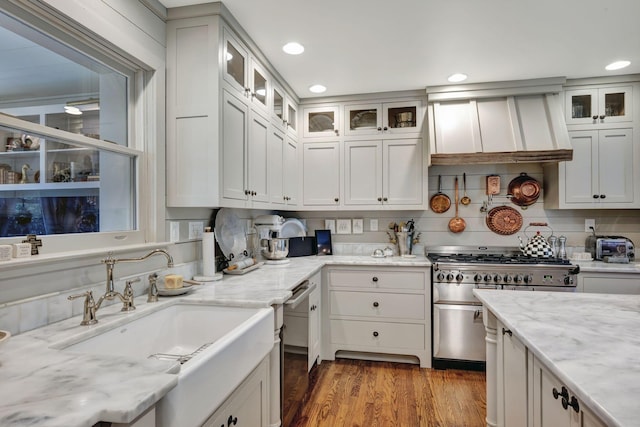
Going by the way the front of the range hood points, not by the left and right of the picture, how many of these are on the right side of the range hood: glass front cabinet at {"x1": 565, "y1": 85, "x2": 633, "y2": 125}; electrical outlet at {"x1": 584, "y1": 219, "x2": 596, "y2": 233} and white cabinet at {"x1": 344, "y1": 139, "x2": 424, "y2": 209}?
1

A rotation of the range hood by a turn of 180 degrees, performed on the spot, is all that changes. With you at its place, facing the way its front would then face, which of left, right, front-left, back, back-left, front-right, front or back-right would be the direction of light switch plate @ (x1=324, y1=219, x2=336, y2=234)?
left

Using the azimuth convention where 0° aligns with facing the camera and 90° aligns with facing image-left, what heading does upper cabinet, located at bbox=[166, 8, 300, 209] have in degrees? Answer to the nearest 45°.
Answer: approximately 270°

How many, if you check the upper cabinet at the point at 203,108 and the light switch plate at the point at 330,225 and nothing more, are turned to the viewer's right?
1

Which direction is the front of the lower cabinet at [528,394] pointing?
to the viewer's left

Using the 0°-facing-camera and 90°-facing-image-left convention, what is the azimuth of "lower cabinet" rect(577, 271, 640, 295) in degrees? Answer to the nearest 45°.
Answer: approximately 0°

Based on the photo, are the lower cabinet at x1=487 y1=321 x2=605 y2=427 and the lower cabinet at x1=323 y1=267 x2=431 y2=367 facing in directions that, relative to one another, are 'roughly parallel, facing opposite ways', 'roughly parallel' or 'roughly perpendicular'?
roughly perpendicular

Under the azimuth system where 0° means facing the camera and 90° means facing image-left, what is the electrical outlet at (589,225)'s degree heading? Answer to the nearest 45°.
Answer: approximately 0°
